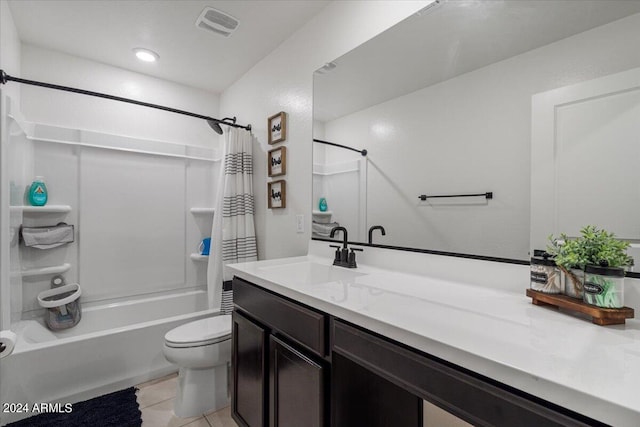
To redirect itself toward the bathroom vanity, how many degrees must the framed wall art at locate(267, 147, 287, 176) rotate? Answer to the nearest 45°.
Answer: approximately 45° to its left

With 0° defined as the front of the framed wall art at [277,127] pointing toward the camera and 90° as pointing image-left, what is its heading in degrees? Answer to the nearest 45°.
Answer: approximately 45°

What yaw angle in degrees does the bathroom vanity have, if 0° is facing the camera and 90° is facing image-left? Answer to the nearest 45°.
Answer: approximately 45°
